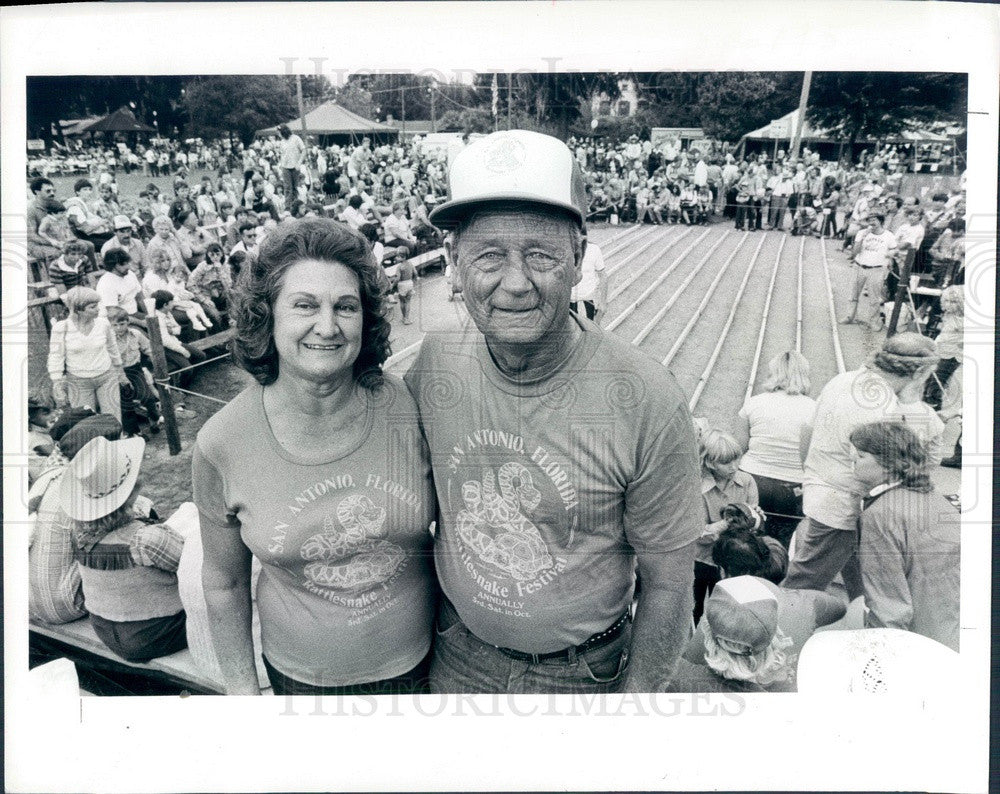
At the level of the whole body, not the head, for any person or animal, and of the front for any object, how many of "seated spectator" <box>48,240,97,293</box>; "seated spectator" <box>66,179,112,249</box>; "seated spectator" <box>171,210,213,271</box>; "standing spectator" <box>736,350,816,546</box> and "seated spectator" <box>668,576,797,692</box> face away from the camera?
2

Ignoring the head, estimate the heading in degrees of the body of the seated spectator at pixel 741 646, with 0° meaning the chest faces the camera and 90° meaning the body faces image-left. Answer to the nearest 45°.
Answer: approximately 180°

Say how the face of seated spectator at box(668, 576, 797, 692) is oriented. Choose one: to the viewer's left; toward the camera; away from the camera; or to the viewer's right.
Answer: away from the camera

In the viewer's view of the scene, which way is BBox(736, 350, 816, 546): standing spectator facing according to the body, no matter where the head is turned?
away from the camera

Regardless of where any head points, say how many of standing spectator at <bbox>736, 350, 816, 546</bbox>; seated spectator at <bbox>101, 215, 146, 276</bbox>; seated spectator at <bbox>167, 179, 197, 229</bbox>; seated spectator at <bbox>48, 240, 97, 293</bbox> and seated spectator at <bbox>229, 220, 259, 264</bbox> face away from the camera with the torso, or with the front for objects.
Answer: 1

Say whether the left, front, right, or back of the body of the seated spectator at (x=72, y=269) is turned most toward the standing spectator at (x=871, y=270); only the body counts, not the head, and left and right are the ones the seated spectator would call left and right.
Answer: front

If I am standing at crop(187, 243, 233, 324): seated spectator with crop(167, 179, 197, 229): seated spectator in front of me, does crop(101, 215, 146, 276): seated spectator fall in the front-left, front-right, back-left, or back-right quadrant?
front-left

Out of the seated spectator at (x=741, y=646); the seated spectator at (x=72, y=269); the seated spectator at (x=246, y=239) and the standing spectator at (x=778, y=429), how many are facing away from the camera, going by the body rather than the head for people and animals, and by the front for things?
2

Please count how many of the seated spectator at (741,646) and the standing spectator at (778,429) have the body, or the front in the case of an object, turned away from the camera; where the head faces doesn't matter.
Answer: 2

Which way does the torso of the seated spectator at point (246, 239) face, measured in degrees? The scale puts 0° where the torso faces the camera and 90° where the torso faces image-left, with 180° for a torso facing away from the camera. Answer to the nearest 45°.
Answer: approximately 315°

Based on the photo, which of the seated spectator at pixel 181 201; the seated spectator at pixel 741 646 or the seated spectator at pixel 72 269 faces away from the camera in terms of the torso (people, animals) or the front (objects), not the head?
the seated spectator at pixel 741 646

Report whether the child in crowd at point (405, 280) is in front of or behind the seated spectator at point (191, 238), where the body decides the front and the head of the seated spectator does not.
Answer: in front

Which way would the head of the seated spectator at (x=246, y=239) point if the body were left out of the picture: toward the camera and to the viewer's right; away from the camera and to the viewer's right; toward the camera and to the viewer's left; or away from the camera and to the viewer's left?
toward the camera and to the viewer's right
